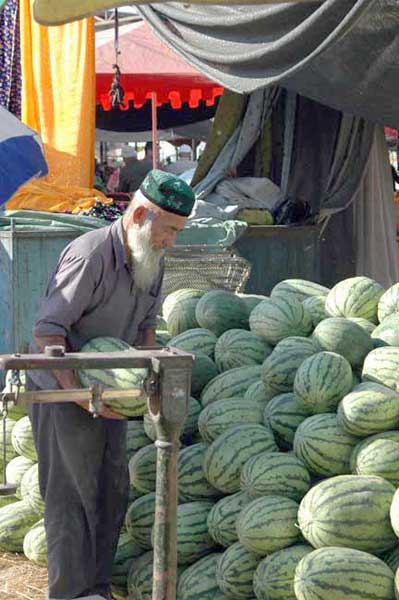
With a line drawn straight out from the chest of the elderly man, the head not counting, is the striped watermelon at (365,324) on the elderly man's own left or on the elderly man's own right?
on the elderly man's own left

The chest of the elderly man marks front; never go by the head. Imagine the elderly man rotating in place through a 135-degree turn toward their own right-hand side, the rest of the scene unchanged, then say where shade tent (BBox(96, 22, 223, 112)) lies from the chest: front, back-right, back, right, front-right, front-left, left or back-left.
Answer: right

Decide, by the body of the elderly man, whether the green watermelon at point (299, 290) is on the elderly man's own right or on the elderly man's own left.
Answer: on the elderly man's own left

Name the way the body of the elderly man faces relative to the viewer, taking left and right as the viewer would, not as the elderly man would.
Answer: facing the viewer and to the right of the viewer

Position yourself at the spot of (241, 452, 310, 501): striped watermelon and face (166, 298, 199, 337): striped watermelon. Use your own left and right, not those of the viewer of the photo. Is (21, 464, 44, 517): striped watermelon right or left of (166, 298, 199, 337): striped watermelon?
left

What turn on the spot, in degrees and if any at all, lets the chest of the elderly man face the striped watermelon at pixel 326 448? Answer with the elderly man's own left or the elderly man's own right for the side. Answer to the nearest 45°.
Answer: approximately 45° to the elderly man's own left

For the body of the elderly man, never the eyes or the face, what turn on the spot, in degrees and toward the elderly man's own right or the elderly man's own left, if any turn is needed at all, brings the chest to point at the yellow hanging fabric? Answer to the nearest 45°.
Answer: approximately 135° to the elderly man's own left

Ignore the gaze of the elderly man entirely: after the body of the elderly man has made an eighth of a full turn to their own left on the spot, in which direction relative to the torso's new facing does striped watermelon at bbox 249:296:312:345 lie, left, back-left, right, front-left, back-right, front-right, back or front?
front-left

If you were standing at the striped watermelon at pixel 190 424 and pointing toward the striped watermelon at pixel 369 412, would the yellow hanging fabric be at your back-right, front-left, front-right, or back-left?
back-left

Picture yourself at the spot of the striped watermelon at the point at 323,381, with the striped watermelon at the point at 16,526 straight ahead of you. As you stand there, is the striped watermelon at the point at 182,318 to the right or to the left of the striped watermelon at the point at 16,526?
right
